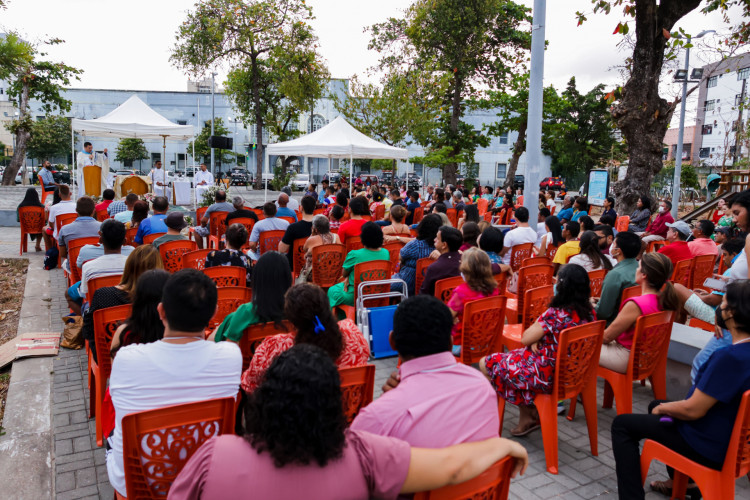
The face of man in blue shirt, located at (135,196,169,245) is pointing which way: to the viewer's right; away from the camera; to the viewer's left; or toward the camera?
away from the camera

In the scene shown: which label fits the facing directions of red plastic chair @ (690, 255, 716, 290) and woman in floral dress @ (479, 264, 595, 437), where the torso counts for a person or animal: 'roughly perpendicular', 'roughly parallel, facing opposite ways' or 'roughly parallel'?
roughly parallel

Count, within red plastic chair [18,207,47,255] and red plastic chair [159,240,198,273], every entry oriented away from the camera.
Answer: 2

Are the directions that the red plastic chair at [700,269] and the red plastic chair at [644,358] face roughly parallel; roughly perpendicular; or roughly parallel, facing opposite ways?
roughly parallel

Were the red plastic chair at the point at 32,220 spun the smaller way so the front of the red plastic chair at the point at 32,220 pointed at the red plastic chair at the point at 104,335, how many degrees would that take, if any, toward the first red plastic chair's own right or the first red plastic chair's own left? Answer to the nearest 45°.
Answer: approximately 180°

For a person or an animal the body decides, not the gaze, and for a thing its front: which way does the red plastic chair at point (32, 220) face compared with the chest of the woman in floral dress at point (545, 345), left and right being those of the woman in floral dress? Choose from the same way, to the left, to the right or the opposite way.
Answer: the same way

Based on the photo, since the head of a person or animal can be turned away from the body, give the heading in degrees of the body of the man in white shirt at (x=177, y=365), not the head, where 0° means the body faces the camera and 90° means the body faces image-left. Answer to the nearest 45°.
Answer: approximately 180°

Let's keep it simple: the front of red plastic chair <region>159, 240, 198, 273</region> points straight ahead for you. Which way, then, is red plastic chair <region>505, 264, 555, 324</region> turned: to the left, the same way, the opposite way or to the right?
the same way

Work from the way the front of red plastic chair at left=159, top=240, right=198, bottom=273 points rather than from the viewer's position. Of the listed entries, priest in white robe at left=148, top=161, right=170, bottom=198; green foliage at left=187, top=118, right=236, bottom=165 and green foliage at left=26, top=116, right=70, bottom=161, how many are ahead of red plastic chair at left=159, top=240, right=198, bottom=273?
3

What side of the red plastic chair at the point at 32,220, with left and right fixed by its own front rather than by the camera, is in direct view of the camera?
back

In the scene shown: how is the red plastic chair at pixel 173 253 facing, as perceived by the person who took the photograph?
facing away from the viewer

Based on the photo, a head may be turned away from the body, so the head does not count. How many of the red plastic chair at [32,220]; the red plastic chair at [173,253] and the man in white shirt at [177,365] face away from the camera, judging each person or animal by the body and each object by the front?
3

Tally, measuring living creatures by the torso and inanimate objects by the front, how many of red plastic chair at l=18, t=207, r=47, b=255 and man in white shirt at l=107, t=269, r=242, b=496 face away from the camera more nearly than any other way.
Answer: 2

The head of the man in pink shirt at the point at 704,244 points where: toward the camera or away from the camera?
away from the camera

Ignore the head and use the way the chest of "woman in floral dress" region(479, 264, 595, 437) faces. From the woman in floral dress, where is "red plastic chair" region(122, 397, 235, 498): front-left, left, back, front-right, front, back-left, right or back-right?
left

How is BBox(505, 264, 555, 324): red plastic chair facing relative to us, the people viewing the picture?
facing away from the viewer and to the left of the viewer
